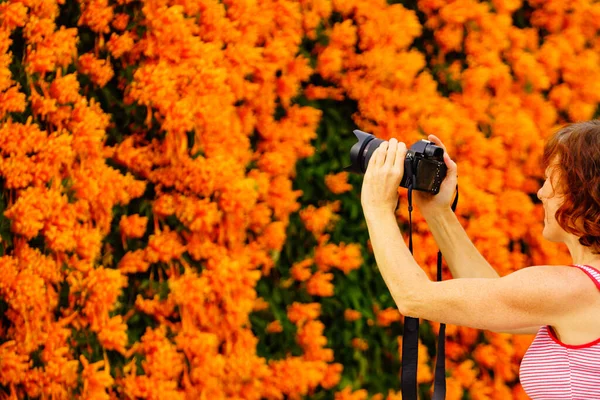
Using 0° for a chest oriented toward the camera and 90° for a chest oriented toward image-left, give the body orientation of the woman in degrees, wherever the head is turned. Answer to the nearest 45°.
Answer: approximately 90°

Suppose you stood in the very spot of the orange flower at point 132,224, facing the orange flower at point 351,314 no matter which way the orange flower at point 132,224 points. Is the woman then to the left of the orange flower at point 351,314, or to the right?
right

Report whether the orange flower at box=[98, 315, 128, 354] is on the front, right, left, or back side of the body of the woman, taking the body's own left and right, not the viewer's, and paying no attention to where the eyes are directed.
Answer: front

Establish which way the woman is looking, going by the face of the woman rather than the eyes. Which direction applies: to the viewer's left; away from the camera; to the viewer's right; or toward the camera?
to the viewer's left

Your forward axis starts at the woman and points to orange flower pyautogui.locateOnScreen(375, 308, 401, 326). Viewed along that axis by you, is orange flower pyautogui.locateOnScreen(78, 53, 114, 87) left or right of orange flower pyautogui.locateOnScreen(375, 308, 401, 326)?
left

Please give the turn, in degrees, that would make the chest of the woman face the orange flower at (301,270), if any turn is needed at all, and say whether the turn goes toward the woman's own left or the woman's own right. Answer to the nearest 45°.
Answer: approximately 45° to the woman's own right

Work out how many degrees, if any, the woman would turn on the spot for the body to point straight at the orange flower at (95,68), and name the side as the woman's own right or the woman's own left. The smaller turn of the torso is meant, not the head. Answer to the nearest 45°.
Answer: approximately 45° to the woman's own right
